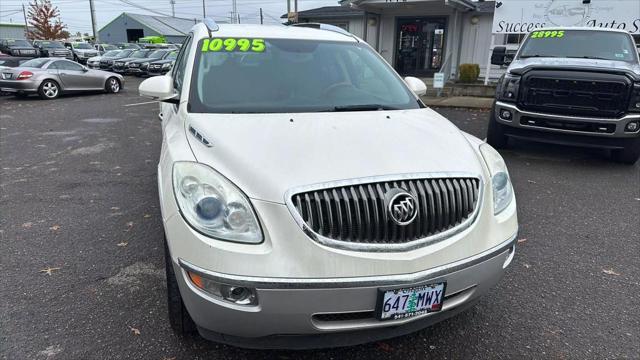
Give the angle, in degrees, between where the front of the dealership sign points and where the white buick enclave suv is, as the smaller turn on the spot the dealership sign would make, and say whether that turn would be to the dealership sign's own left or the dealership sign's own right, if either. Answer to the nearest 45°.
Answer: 0° — it already faces it

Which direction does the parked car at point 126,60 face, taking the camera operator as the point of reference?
facing the viewer and to the left of the viewer

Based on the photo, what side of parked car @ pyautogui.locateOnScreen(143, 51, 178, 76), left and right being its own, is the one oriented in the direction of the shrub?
left

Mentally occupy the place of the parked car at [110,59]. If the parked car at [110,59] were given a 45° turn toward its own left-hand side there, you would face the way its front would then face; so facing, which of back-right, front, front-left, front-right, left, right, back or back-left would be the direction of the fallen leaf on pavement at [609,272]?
front

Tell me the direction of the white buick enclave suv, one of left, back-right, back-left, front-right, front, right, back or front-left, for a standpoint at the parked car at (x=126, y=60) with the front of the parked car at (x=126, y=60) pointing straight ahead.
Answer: front-left

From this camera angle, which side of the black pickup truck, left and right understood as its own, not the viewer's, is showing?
front

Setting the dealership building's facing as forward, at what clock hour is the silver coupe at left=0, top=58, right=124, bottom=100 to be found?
The silver coupe is roughly at 2 o'clock from the dealership building.

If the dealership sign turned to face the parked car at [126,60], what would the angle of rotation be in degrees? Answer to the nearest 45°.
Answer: approximately 90° to its right

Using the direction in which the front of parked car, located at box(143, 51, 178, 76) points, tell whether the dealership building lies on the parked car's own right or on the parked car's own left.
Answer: on the parked car's own left

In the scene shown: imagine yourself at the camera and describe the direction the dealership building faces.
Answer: facing the viewer

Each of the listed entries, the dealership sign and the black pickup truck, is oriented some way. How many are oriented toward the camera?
2

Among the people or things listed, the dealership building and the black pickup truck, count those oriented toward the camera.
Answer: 2

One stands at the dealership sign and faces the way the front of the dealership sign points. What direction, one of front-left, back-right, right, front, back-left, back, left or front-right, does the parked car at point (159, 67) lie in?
right

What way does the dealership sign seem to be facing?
toward the camera
